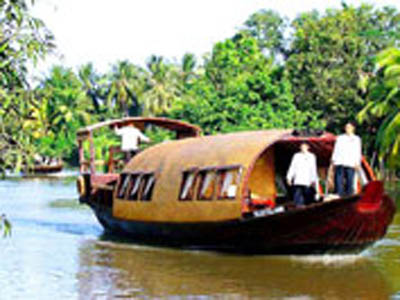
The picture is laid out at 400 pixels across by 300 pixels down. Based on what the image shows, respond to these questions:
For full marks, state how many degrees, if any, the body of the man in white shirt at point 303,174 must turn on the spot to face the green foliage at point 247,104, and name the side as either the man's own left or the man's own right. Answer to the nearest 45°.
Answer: approximately 180°

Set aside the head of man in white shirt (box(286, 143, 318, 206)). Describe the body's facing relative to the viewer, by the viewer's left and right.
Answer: facing the viewer

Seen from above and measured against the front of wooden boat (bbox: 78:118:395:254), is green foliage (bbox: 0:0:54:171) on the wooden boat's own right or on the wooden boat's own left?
on the wooden boat's own right

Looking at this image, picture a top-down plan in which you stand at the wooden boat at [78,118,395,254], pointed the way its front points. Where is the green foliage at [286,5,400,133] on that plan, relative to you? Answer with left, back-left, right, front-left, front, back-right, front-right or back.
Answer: back-left

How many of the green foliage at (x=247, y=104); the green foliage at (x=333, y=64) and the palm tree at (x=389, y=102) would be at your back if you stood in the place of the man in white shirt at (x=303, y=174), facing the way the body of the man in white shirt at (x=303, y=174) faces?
3

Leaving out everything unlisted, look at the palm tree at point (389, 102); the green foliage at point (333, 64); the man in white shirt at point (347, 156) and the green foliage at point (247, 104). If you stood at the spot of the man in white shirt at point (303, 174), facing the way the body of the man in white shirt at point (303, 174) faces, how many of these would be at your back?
3

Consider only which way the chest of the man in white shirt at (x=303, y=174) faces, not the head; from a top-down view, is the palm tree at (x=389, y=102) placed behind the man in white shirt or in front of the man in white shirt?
behind

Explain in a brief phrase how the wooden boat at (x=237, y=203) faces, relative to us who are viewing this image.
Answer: facing the viewer and to the right of the viewer

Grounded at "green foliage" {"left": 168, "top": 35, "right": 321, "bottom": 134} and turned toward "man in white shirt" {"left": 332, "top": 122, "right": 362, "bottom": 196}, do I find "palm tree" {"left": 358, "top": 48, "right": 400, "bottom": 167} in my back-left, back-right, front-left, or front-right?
front-left

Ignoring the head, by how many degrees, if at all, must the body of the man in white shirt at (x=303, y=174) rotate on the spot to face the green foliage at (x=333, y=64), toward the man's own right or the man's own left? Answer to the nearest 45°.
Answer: approximately 180°
